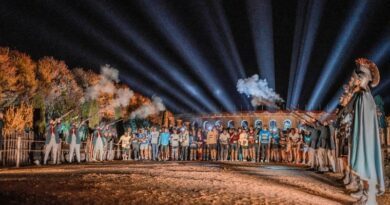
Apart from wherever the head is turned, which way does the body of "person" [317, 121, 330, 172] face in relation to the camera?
to the viewer's left

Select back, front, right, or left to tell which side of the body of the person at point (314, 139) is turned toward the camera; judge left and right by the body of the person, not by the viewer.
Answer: left

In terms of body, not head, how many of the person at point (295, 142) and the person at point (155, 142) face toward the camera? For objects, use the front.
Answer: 2

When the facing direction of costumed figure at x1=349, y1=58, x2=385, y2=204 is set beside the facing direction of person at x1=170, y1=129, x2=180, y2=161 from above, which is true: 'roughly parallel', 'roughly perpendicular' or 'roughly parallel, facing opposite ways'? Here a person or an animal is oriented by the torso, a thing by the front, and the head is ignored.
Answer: roughly perpendicular

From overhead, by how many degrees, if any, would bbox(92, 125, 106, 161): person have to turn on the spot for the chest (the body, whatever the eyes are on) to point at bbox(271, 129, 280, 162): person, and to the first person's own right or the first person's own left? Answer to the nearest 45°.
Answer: approximately 45° to the first person's own left

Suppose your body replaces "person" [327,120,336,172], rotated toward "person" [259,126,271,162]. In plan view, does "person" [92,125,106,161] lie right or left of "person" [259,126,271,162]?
left

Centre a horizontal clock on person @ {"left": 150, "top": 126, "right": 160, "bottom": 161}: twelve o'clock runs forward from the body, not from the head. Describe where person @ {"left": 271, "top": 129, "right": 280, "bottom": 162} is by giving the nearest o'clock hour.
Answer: person @ {"left": 271, "top": 129, "right": 280, "bottom": 162} is roughly at 9 o'clock from person @ {"left": 150, "top": 126, "right": 160, "bottom": 161}.

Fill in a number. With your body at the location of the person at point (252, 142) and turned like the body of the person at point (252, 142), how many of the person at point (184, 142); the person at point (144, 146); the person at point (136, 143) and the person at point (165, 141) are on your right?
4

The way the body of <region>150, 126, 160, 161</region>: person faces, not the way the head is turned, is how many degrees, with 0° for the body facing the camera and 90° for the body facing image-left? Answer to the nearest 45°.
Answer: approximately 0°

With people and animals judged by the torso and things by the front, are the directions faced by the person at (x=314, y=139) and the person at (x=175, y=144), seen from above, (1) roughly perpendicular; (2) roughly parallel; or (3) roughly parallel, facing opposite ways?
roughly perpendicular

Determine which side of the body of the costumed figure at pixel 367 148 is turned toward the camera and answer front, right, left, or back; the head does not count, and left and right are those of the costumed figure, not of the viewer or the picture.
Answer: left
